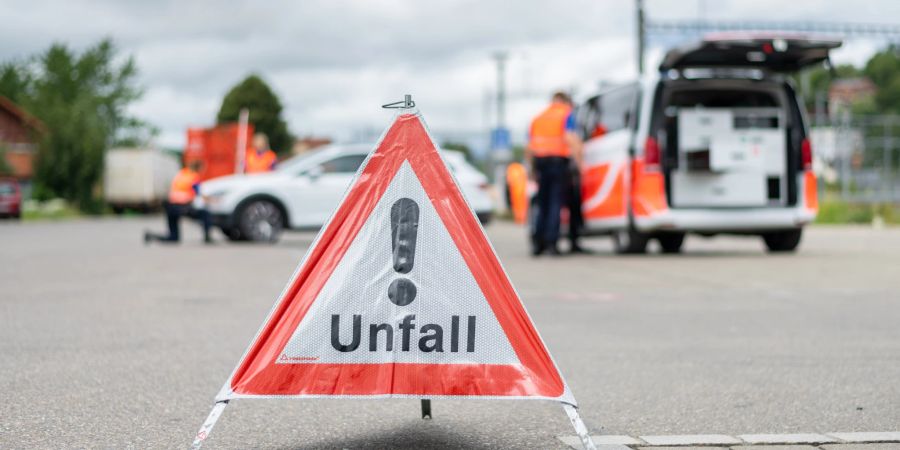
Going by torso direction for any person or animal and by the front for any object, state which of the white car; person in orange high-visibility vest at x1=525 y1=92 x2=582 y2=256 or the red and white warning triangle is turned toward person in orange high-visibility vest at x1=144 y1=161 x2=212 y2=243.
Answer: the white car

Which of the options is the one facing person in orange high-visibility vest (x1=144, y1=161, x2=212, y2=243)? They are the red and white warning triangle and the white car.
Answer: the white car

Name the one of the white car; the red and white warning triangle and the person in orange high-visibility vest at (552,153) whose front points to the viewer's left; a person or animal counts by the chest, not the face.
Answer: the white car

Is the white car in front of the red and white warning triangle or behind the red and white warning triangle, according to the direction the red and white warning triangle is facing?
behind

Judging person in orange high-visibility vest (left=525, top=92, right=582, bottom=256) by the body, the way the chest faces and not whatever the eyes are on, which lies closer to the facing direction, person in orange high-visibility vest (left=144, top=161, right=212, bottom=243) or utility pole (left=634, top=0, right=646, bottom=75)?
the utility pole

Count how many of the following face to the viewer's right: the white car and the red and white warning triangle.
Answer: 0

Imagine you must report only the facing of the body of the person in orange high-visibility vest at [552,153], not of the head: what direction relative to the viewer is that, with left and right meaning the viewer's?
facing away from the viewer and to the right of the viewer

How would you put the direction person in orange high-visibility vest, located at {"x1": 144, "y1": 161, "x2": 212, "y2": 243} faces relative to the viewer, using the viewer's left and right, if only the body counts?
facing to the right of the viewer

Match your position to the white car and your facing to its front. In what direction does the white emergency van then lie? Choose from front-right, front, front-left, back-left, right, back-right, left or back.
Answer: back-left

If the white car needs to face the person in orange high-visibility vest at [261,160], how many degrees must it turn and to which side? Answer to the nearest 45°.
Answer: approximately 90° to its right

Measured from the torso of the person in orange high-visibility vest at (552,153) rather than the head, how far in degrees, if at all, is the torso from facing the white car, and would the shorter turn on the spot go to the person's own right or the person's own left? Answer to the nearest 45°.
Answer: approximately 90° to the person's own left

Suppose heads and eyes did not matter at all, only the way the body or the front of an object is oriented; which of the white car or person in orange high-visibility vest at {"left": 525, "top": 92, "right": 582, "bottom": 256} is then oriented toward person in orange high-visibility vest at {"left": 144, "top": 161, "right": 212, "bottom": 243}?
the white car
